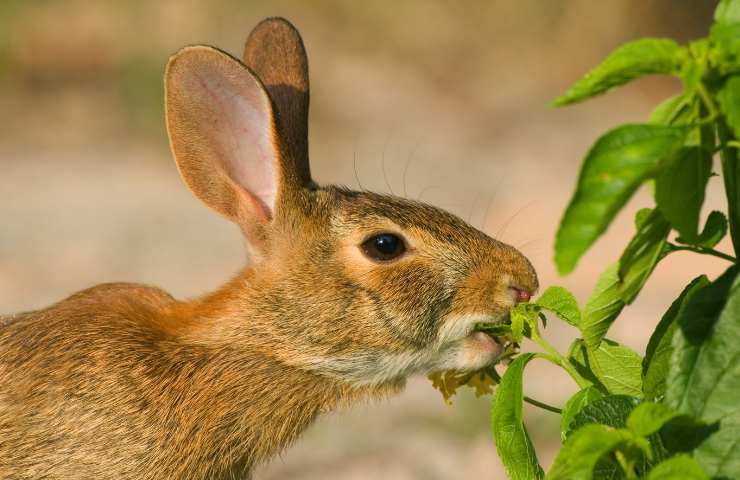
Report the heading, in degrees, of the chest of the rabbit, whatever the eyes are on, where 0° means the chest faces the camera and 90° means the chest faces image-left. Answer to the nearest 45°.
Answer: approximately 270°

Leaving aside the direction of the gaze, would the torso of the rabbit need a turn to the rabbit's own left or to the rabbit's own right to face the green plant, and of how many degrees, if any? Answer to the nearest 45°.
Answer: approximately 45° to the rabbit's own right
